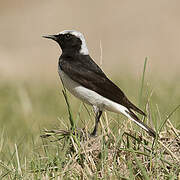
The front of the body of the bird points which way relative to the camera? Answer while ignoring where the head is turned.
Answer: to the viewer's left
